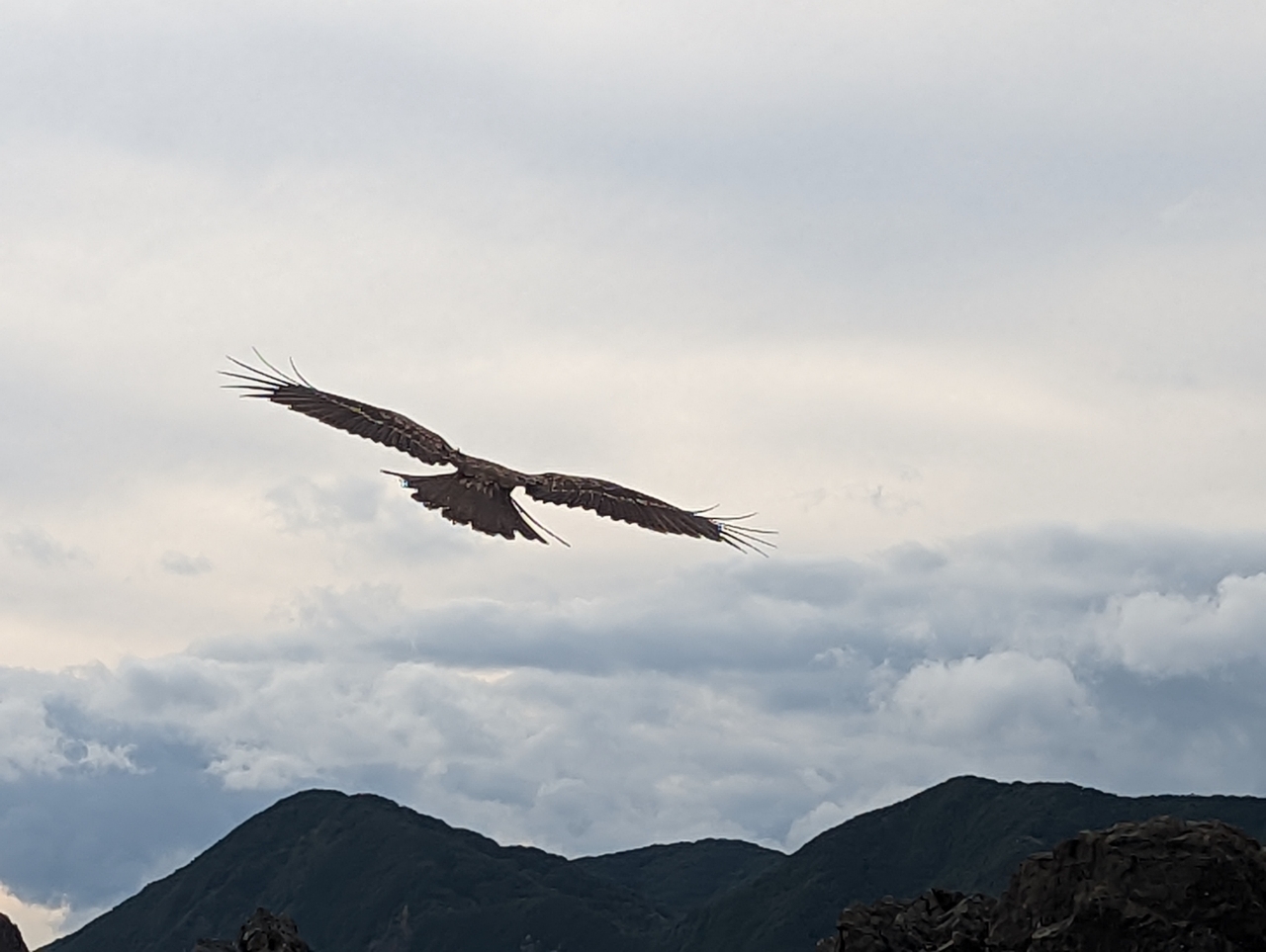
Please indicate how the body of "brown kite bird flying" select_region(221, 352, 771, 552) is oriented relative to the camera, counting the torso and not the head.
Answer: away from the camera

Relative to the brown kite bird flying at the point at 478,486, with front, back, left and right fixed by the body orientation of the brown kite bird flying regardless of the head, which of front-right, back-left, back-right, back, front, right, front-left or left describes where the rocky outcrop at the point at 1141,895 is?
right
